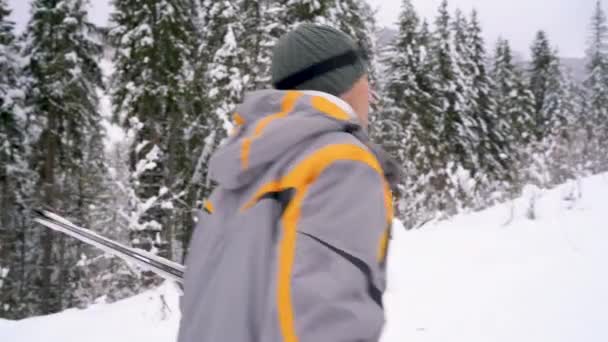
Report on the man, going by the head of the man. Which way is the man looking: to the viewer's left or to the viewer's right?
to the viewer's right

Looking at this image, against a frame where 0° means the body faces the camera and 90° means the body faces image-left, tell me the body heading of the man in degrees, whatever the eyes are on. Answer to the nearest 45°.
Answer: approximately 225°

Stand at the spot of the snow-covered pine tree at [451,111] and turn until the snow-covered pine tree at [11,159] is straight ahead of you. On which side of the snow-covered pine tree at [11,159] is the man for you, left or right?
left

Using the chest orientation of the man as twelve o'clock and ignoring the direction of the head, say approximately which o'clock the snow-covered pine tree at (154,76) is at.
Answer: The snow-covered pine tree is roughly at 10 o'clock from the man.

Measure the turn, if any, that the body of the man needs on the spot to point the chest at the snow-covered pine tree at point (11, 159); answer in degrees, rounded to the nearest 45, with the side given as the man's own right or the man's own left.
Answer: approximately 90° to the man's own left
